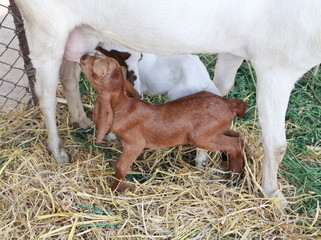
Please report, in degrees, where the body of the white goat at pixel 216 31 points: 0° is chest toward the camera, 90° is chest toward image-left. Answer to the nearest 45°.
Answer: approximately 270°

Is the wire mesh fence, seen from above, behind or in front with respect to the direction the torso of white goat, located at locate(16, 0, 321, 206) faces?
behind

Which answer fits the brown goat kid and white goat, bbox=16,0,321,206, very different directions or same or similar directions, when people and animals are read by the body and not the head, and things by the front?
very different directions

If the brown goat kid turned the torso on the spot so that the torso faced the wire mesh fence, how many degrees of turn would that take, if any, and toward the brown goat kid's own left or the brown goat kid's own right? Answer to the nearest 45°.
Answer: approximately 45° to the brown goat kid's own right

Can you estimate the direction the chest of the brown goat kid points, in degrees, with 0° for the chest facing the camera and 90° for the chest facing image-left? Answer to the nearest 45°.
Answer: approximately 90°

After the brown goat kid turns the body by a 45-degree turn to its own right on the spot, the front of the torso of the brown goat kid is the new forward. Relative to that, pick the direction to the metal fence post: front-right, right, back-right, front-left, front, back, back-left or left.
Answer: front
